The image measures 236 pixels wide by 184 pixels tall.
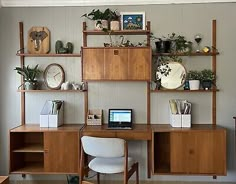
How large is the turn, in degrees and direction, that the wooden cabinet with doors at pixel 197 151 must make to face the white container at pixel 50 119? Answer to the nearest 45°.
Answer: approximately 90° to its right

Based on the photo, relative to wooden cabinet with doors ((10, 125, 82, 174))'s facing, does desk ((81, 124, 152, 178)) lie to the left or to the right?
on its left

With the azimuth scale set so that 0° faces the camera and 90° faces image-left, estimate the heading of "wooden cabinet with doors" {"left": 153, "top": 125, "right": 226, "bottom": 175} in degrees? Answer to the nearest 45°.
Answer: approximately 0°

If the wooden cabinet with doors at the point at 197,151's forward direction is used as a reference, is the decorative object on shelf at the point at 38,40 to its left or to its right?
on its right

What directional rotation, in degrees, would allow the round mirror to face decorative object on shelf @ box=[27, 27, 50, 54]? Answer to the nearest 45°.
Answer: approximately 90° to its right

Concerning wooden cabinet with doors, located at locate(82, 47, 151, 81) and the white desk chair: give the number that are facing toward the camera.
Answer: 1

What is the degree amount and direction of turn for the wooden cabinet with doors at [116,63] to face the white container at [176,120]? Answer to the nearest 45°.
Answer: approximately 90° to its left

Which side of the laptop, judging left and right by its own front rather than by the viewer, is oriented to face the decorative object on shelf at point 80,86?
right

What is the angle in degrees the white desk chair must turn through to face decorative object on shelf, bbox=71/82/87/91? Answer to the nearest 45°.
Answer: approximately 45° to its left

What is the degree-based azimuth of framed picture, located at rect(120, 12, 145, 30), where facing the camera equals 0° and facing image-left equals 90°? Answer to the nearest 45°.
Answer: approximately 0°

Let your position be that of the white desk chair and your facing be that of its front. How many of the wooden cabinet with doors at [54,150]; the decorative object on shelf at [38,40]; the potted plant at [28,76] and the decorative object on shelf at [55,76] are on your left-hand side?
4
